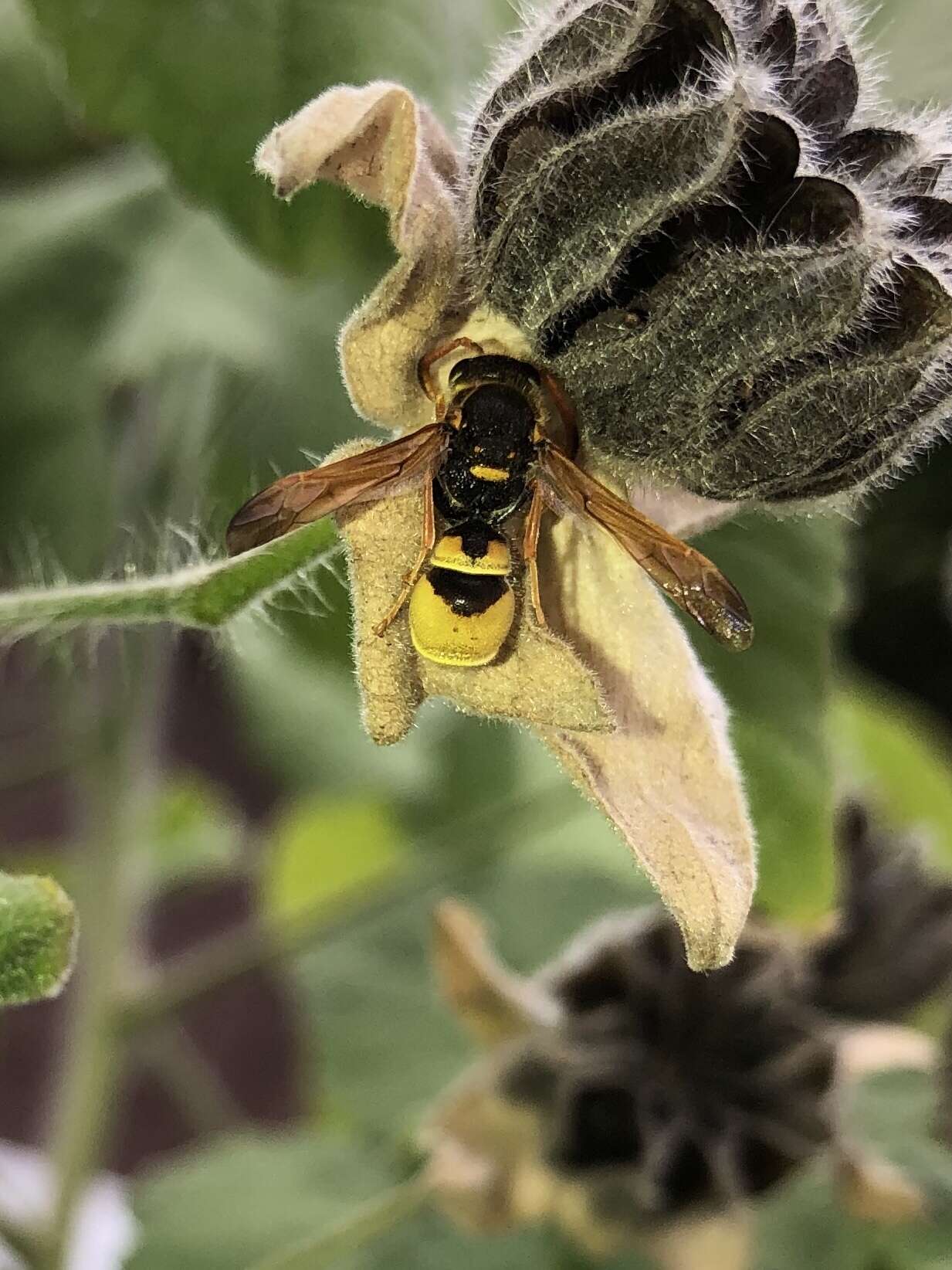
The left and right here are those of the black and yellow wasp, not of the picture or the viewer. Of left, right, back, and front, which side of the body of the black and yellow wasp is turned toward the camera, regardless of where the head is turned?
back
